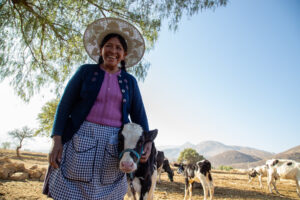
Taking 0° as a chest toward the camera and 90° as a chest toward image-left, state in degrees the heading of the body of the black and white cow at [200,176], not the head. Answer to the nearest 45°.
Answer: approximately 90°

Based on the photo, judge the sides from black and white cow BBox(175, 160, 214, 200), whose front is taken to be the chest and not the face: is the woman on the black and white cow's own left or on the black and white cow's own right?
on the black and white cow's own left

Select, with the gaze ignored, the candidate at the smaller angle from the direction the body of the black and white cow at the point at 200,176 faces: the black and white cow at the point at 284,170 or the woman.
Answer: the woman
